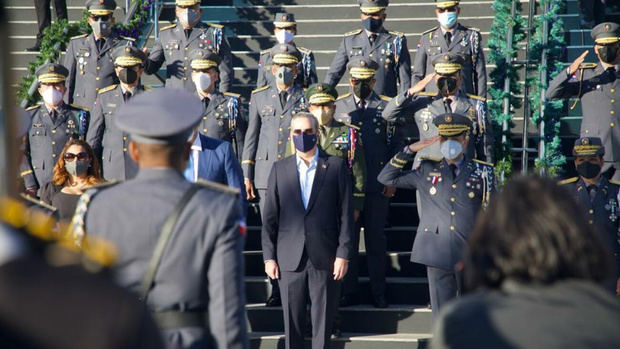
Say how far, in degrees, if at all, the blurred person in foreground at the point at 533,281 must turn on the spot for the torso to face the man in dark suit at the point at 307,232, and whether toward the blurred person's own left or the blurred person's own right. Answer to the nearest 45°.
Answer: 0° — they already face them

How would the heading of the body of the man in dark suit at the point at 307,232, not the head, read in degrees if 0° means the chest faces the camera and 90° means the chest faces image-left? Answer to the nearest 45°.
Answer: approximately 0°

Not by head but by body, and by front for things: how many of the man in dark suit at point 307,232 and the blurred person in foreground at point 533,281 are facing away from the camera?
1

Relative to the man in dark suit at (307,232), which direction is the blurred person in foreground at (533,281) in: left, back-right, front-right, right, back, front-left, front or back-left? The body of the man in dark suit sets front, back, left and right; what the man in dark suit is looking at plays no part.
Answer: front

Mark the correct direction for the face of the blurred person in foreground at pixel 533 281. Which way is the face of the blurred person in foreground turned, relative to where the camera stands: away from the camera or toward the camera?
away from the camera

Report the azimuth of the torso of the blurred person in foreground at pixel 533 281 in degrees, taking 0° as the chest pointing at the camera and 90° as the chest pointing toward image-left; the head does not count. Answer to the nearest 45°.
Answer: approximately 180°

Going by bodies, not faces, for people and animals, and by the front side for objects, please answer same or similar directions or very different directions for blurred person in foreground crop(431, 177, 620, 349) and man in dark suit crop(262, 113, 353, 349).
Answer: very different directions
